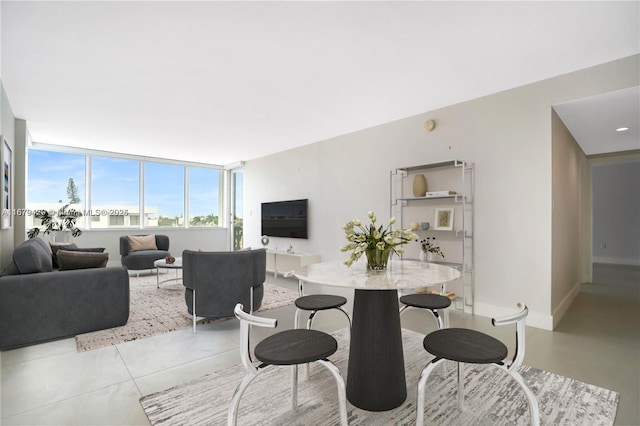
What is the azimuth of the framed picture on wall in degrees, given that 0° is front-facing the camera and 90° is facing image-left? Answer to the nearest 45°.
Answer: approximately 270°

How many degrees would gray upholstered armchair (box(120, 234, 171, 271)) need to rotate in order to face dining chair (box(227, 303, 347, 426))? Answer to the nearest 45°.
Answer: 0° — it already faces it

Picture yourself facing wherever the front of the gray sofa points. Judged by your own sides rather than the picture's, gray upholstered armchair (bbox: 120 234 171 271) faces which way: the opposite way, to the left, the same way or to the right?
to the right

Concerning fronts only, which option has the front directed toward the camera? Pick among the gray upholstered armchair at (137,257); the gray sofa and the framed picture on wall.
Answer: the gray upholstered armchair

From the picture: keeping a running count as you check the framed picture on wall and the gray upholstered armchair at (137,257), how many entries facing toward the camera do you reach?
1

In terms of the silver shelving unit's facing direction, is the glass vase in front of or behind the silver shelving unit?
in front

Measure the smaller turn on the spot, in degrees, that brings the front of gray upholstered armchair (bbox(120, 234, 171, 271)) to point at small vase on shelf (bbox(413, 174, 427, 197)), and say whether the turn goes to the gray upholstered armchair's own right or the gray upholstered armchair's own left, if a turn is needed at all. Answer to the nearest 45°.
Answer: approximately 45° to the gray upholstered armchair's own left

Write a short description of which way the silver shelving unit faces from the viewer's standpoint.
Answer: facing the viewer and to the left of the viewer

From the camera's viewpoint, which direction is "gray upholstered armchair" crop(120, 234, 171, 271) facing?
toward the camera

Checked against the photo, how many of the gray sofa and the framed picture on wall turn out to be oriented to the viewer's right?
2

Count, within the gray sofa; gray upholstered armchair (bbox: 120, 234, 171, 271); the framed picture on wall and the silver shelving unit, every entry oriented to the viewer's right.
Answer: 2

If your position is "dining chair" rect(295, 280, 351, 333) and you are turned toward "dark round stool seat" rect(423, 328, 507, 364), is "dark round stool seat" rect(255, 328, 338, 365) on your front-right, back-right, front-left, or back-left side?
front-right

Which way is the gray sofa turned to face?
to the viewer's right
